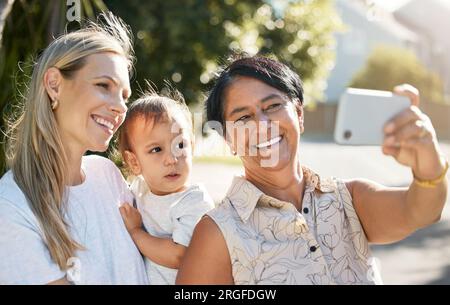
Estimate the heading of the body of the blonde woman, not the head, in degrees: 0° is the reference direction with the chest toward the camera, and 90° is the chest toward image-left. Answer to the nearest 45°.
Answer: approximately 315°

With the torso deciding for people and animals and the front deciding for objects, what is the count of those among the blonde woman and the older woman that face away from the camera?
0

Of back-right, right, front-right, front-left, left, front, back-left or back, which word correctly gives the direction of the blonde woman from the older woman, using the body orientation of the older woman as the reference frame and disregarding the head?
right

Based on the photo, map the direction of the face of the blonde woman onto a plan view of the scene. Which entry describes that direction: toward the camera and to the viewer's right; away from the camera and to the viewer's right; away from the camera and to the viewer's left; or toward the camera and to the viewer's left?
toward the camera and to the viewer's right

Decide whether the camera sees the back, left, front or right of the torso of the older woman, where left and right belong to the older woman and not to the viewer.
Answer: front

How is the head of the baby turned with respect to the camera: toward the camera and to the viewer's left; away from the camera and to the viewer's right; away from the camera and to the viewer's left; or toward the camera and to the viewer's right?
toward the camera and to the viewer's right

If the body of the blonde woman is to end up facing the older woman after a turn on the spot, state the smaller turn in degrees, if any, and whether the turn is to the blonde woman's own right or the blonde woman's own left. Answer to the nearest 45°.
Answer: approximately 45° to the blonde woman's own left
